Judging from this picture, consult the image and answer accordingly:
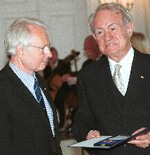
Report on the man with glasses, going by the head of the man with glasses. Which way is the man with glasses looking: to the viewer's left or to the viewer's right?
to the viewer's right
